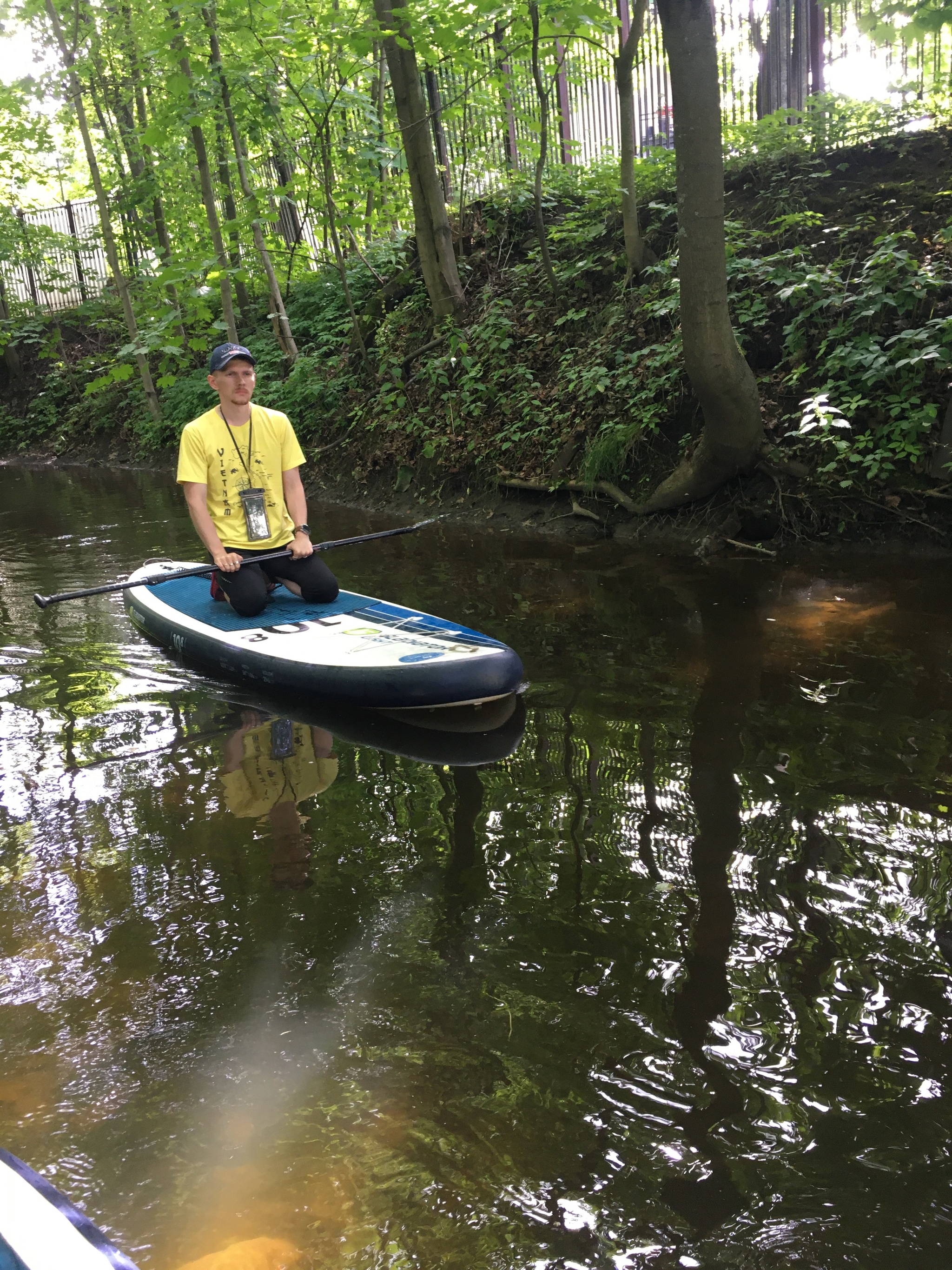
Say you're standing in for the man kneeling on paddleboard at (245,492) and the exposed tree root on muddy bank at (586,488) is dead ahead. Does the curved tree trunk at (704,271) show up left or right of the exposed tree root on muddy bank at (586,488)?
right

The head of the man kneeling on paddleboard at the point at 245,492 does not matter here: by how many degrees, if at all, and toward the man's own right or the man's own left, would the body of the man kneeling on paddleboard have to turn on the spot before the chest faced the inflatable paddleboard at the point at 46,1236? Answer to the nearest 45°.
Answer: approximately 45° to the man's own right

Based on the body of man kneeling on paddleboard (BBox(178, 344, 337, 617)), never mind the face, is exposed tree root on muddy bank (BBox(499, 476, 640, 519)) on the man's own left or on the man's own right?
on the man's own left

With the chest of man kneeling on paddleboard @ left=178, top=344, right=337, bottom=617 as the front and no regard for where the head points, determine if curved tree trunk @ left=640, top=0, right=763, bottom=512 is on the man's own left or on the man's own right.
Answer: on the man's own left

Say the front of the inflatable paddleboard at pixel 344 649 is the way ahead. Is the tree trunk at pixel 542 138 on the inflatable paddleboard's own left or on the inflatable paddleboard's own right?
on the inflatable paddleboard's own left

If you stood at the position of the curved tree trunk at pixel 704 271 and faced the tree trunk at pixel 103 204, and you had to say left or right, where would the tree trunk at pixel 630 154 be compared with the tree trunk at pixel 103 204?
right

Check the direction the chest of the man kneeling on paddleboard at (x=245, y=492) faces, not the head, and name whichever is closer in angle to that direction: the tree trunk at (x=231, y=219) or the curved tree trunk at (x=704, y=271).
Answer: the curved tree trunk

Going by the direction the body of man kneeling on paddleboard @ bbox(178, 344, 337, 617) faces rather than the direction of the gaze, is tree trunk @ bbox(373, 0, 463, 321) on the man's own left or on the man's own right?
on the man's own left

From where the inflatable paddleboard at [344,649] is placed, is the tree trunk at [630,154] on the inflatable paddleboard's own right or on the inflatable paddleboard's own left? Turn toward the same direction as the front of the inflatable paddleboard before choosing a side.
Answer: on the inflatable paddleboard's own left

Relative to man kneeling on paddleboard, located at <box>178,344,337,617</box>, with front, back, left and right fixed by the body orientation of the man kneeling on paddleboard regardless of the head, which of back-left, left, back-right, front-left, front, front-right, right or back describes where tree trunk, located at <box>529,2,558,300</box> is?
left

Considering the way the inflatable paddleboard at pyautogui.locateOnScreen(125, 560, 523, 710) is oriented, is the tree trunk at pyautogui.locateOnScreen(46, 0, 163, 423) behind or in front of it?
behind

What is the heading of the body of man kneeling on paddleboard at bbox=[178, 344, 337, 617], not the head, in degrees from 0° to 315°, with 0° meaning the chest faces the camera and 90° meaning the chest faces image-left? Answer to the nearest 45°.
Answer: approximately 315°

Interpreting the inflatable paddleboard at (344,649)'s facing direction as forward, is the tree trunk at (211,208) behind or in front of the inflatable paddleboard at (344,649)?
behind

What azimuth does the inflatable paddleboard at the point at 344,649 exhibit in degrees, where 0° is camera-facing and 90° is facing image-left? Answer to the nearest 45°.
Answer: approximately 315°
